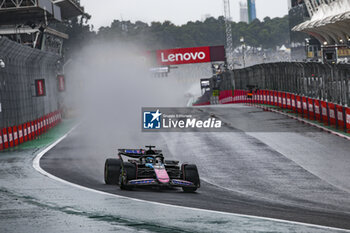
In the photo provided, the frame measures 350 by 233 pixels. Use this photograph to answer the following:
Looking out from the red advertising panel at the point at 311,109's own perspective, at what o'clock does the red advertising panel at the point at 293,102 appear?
the red advertising panel at the point at 293,102 is roughly at 4 o'clock from the red advertising panel at the point at 311,109.

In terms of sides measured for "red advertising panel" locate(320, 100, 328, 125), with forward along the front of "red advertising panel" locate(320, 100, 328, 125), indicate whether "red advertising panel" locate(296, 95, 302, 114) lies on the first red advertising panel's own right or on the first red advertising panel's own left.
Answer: on the first red advertising panel's own right

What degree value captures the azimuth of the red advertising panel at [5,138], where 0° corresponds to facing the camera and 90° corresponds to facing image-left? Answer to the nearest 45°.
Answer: approximately 315°

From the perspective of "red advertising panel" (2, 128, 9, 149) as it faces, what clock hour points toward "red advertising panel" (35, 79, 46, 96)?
"red advertising panel" (35, 79, 46, 96) is roughly at 8 o'clock from "red advertising panel" (2, 128, 9, 149).

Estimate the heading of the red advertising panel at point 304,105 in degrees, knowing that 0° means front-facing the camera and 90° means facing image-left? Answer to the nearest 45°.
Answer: approximately 45°

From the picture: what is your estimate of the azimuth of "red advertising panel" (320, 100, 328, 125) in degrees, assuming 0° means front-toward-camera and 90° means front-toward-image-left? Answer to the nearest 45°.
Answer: approximately 45°

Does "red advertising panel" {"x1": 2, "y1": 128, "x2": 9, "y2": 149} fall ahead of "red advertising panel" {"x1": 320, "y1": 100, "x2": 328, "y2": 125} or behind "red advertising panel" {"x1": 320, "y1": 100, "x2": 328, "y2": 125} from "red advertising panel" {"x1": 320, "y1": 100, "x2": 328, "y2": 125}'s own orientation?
ahead

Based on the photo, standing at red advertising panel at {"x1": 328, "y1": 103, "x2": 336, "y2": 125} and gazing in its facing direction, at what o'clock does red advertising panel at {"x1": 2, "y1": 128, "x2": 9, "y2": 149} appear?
red advertising panel at {"x1": 2, "y1": 128, "x2": 9, "y2": 149} is roughly at 1 o'clock from red advertising panel at {"x1": 328, "y1": 103, "x2": 336, "y2": 125}.

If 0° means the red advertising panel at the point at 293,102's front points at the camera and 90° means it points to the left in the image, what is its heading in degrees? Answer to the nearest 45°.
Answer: approximately 45°

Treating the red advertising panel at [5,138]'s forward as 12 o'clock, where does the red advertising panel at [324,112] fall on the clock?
the red advertising panel at [324,112] is roughly at 11 o'clock from the red advertising panel at [5,138].

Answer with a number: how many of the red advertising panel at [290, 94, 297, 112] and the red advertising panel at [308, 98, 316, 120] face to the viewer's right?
0

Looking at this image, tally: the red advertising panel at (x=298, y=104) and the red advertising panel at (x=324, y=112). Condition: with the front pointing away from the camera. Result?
0

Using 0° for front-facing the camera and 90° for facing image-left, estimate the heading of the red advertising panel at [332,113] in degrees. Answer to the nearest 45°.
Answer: approximately 45°
